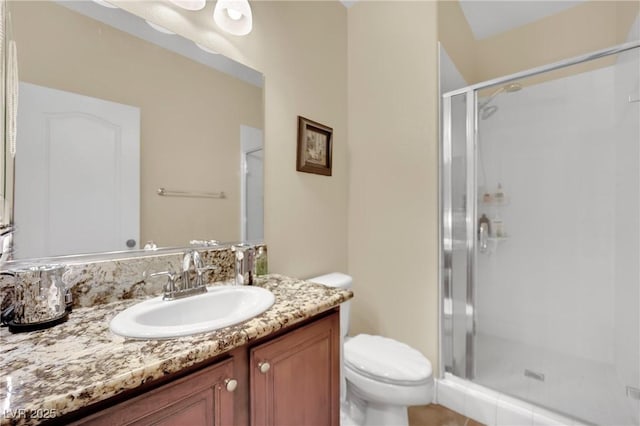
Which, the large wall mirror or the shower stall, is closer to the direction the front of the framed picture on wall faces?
the shower stall

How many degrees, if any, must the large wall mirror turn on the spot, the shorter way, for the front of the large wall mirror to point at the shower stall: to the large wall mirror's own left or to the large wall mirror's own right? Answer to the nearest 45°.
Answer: approximately 45° to the large wall mirror's own left

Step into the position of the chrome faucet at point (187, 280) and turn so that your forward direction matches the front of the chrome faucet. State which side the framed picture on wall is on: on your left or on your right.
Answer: on your left

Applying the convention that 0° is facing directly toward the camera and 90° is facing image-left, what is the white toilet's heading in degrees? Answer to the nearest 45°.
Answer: approximately 315°

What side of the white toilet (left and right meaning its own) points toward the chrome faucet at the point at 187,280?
right
